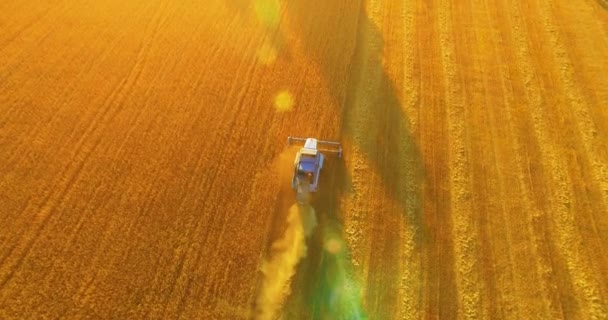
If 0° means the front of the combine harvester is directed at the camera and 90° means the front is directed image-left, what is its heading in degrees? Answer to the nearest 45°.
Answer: approximately 180°
